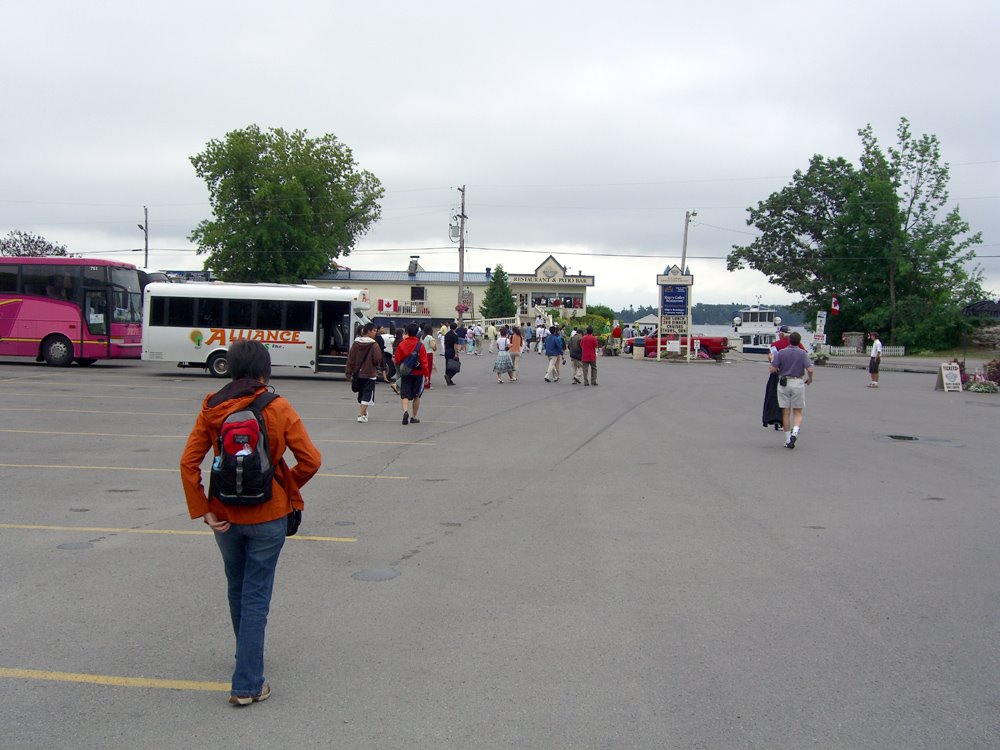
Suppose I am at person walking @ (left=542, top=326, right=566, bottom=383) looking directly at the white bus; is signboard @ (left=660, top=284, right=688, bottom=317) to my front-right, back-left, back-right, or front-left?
back-right

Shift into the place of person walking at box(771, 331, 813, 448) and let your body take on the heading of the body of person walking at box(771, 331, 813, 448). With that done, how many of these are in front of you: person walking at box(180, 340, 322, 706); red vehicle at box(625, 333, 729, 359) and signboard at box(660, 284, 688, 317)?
2

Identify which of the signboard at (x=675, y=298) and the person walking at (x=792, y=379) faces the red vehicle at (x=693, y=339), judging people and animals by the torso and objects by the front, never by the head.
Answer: the person walking

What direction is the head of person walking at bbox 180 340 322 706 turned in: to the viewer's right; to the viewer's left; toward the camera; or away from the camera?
away from the camera

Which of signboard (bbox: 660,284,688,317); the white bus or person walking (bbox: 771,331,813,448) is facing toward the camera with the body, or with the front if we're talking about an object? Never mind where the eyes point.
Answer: the signboard

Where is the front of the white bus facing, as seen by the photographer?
facing to the right of the viewer

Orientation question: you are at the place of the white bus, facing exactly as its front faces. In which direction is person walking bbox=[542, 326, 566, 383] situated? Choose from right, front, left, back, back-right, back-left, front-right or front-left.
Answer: front

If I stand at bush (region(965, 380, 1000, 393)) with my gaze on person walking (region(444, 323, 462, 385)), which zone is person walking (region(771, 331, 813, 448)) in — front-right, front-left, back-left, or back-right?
front-left

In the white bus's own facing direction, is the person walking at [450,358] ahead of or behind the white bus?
ahead

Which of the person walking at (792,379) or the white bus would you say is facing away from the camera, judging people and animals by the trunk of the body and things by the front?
the person walking

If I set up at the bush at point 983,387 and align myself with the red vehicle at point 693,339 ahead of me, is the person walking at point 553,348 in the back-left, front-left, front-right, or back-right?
front-left

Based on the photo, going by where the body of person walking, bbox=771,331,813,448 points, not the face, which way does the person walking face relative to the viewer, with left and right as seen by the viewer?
facing away from the viewer

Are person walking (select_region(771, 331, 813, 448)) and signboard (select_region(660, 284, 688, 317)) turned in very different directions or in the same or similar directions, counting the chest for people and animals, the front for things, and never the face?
very different directions

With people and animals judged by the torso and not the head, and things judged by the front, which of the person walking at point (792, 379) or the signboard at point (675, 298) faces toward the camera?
the signboard

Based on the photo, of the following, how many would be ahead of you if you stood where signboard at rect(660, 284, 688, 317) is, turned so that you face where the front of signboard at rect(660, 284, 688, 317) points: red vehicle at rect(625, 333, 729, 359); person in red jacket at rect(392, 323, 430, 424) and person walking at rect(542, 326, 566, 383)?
2

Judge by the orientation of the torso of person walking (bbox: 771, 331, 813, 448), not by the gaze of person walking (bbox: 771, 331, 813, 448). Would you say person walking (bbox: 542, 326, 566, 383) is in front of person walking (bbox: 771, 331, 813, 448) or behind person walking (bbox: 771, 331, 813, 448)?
in front

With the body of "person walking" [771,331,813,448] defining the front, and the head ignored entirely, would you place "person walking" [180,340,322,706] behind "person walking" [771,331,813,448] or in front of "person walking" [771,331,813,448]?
behind

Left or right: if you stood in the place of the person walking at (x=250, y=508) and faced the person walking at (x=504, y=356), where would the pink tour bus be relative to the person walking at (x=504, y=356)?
left

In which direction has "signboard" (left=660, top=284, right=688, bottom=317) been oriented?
toward the camera

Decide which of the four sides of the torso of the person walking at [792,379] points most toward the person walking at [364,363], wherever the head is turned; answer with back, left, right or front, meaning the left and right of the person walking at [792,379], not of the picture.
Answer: left
